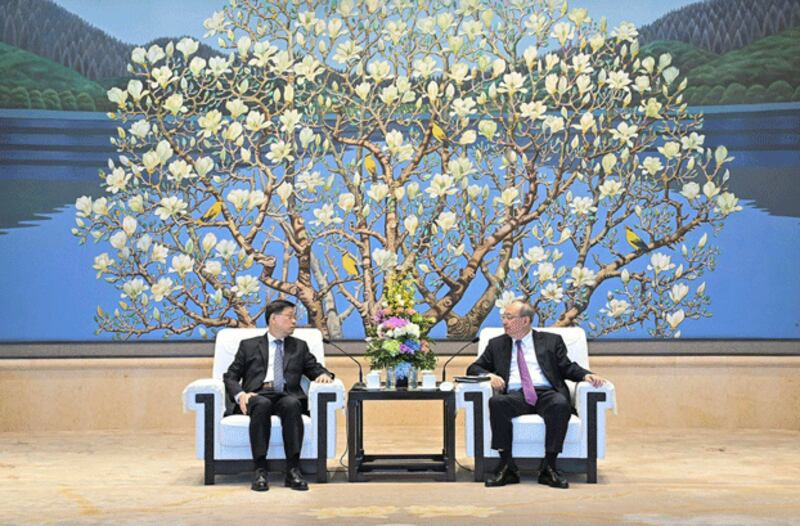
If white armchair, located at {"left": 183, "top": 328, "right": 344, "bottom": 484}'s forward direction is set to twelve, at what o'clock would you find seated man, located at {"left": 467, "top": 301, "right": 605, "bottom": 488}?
The seated man is roughly at 9 o'clock from the white armchair.

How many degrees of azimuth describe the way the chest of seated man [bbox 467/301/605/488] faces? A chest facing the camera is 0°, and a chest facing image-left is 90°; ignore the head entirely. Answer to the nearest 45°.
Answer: approximately 0°

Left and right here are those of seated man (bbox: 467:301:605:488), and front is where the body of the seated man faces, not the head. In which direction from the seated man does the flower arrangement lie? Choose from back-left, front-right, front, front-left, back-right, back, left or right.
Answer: right

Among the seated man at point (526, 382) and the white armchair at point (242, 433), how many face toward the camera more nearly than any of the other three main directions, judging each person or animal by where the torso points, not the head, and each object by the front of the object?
2

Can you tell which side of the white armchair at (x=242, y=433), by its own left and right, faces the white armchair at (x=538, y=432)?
left

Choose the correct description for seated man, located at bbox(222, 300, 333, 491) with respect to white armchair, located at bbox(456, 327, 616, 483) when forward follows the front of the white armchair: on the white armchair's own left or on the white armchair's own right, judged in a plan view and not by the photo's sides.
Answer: on the white armchair's own right
